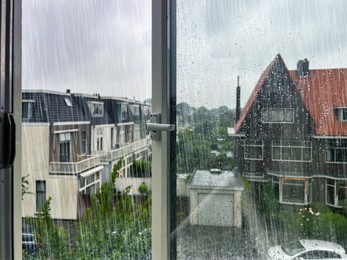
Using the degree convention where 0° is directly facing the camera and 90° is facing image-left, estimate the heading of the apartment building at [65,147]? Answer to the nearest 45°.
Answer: approximately 315°

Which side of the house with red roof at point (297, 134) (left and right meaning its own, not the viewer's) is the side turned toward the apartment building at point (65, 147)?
right

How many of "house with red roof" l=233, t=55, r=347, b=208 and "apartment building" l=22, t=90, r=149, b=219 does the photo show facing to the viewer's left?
0

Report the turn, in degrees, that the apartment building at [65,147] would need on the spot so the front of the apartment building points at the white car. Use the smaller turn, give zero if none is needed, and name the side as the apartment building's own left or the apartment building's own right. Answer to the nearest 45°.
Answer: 0° — it already faces it

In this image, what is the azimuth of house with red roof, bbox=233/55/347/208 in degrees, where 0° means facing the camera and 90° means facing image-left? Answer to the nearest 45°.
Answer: approximately 0°
